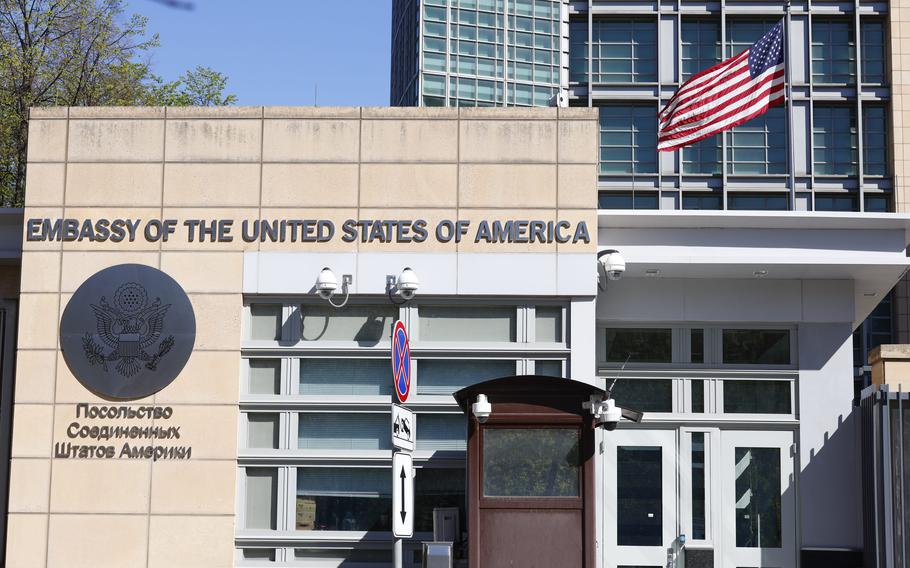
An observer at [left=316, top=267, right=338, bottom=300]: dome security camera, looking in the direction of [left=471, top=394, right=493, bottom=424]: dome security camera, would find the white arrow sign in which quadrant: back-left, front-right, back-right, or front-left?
front-right

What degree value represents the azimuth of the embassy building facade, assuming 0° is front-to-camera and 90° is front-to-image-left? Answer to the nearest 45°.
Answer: approximately 0°

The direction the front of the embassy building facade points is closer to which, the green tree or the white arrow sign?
the white arrow sign

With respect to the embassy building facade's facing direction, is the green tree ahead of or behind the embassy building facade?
behind

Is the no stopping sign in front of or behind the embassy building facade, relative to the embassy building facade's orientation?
in front

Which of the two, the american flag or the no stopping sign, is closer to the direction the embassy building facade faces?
the no stopping sign

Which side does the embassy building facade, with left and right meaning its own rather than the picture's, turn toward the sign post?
front
